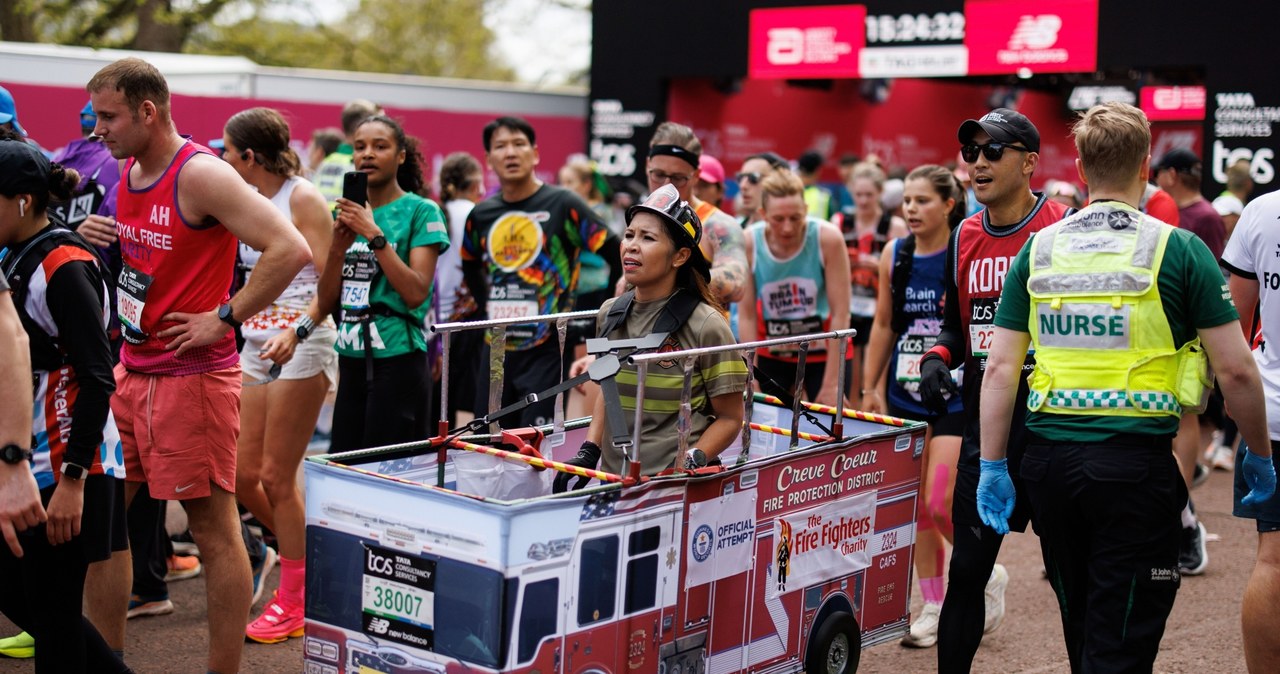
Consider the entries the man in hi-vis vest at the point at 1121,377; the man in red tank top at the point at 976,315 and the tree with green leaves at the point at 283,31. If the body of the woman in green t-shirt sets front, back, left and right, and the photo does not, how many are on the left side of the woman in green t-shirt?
2

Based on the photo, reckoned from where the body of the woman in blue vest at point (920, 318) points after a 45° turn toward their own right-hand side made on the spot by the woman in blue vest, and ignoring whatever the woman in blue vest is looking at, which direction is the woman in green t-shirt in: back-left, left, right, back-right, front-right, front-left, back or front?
front

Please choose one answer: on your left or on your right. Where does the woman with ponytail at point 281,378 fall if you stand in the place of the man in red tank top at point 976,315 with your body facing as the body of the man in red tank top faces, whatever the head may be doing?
on your right

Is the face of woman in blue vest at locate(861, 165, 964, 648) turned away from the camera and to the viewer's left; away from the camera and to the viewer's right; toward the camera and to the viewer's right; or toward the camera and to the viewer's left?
toward the camera and to the viewer's left

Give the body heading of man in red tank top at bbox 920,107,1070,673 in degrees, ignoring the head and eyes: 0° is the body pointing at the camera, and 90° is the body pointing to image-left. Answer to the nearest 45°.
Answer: approximately 45°

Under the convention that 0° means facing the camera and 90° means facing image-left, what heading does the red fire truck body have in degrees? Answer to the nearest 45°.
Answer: approximately 45°

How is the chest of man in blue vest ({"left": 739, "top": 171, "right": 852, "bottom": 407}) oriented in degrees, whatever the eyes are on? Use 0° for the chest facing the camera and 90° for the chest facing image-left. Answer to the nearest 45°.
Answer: approximately 0°

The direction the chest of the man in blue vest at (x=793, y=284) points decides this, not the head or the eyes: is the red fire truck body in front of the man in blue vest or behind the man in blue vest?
in front

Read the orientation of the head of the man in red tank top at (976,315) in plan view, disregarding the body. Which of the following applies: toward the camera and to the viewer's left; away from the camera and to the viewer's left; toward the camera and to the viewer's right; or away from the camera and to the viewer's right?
toward the camera and to the viewer's left

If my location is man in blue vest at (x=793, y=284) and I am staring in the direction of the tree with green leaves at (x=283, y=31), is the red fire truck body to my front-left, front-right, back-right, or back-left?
back-left
